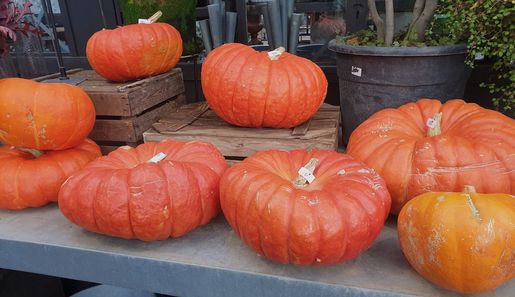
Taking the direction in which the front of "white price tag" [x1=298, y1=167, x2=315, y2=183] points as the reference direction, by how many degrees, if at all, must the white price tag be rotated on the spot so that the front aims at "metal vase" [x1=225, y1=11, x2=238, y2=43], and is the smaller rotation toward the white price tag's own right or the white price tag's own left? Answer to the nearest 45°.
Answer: approximately 180°

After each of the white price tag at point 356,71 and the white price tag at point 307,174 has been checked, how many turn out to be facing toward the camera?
2

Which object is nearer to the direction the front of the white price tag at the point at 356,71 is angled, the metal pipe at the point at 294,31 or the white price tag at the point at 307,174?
the white price tag

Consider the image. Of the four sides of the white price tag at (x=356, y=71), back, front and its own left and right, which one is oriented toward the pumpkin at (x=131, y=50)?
right

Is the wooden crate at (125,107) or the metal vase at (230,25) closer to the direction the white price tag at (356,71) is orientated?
the wooden crate

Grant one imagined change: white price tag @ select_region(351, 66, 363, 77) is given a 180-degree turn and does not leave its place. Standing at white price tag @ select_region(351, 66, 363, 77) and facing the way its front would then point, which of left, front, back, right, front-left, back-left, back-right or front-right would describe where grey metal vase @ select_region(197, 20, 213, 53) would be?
front-left

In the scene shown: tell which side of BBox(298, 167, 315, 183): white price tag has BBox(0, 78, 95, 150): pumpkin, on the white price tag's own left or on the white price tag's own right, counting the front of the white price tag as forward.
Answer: on the white price tag's own right

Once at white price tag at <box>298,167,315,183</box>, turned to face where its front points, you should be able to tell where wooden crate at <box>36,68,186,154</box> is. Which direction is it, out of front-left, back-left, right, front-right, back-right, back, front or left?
back-right

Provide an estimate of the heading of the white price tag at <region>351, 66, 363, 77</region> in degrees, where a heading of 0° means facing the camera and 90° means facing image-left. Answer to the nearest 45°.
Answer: approximately 0°

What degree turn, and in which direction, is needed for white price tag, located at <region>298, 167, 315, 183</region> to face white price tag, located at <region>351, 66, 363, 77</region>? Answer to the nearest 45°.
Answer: approximately 180°
